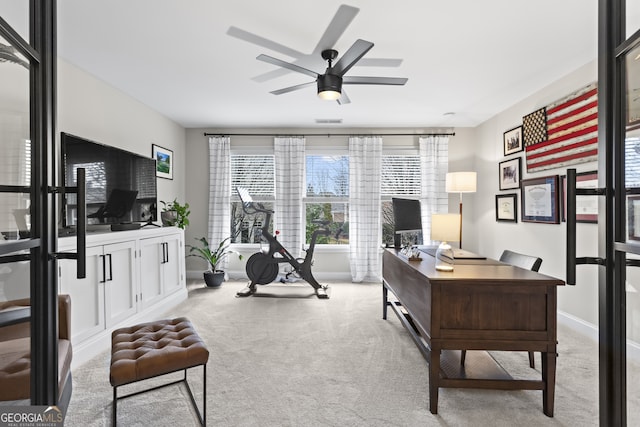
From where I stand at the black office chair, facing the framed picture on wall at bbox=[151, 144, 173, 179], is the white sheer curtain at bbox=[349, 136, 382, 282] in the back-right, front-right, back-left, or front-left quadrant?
front-right

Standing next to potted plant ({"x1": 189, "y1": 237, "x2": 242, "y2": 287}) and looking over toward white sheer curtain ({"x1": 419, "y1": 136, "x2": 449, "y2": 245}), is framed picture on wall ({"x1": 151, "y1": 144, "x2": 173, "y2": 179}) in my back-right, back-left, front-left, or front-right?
back-right

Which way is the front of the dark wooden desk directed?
to the viewer's right

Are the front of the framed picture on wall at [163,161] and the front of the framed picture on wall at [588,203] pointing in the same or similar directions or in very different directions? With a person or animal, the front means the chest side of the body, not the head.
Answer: very different directions

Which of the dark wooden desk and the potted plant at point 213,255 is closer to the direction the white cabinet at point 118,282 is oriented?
the dark wooden desk

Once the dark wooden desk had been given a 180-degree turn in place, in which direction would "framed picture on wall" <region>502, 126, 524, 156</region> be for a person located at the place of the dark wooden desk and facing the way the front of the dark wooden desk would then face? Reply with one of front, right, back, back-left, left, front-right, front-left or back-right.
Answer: right

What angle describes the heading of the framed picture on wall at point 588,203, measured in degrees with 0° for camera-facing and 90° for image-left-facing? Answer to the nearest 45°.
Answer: approximately 45°

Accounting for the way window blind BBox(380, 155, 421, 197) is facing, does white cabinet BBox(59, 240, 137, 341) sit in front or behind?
in front

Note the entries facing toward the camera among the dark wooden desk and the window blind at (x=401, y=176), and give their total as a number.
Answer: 1

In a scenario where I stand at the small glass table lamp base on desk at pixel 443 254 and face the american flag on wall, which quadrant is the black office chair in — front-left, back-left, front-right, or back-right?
front-right

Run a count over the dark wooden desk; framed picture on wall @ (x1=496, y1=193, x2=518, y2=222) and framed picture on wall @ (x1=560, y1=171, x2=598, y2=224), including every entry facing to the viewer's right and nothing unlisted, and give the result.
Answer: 1

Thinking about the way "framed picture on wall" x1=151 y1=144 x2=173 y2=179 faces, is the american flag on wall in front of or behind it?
in front

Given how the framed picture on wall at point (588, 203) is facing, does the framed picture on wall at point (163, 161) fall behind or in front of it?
in front

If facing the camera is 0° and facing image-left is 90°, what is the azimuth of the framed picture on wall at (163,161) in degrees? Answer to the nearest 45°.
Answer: approximately 315°

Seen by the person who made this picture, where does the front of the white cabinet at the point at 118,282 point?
facing the viewer and to the right of the viewer

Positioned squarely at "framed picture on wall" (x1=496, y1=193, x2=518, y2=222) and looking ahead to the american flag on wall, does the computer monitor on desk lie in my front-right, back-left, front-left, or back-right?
front-right

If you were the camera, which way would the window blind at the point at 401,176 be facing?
facing the viewer

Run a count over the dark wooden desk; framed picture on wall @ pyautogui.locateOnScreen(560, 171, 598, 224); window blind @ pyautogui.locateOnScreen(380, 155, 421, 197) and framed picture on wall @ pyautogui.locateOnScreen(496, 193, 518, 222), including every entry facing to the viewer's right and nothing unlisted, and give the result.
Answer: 1
